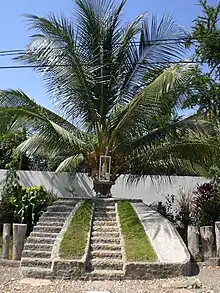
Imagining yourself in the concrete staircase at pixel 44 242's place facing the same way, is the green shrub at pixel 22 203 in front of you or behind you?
behind

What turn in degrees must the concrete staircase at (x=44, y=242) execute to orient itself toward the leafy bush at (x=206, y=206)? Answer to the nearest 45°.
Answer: approximately 135° to its left

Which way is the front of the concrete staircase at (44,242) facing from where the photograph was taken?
facing the viewer

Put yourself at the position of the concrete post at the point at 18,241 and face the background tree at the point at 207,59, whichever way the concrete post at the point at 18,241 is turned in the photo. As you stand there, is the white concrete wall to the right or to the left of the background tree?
left

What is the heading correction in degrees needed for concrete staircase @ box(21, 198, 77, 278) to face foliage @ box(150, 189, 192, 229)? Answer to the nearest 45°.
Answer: approximately 135° to its left
